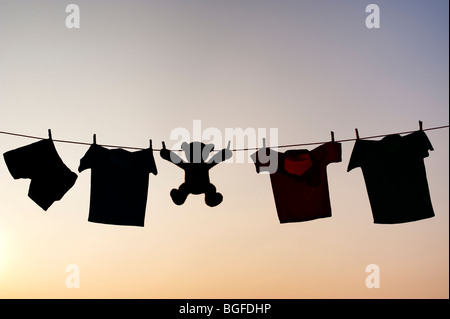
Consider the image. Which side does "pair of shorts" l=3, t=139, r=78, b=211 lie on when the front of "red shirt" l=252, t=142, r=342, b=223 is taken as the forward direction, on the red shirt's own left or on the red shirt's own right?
on the red shirt's own right

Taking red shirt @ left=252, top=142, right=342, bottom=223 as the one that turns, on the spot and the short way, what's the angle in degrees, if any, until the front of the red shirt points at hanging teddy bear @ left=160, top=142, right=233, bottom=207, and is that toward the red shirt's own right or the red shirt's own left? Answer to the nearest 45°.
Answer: approximately 90° to the red shirt's own right

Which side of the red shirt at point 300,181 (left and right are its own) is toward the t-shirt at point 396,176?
left

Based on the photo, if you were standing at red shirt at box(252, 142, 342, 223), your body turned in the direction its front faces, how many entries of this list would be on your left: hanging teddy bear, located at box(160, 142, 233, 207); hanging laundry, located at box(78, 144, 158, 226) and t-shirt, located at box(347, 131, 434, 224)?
1

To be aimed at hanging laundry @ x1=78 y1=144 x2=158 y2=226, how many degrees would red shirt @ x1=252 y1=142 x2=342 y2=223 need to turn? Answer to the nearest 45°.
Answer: approximately 90° to its right

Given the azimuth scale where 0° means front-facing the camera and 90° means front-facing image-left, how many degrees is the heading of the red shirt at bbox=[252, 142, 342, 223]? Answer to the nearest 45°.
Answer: approximately 0°
